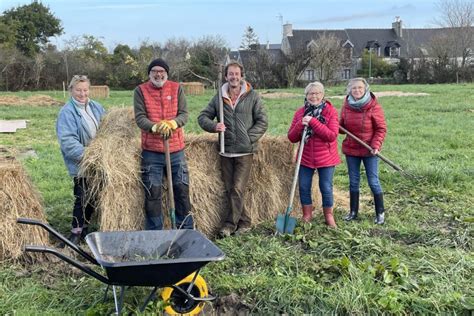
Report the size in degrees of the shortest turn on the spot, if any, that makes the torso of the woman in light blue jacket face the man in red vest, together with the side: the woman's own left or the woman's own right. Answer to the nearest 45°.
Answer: approximately 45° to the woman's own left

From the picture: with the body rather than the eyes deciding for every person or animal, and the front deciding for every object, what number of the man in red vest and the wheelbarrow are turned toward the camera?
1

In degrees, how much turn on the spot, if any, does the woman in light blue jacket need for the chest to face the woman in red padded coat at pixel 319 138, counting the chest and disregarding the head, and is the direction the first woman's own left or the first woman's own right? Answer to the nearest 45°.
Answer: approximately 45° to the first woman's own left

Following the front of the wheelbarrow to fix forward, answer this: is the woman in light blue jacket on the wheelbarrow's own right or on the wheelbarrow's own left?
on the wheelbarrow's own left

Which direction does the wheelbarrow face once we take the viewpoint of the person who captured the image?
facing to the right of the viewer

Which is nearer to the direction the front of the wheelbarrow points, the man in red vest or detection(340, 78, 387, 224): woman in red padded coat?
the woman in red padded coat

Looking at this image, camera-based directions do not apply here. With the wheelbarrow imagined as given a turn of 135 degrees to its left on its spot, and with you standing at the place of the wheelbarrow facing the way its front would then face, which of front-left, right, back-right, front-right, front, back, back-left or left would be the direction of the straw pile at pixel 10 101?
front-right

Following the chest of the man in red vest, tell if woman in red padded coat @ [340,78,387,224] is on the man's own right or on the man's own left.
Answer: on the man's own left

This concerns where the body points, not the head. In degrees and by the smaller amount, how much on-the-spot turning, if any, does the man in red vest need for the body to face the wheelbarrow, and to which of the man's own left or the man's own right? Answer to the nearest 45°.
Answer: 0° — they already face it

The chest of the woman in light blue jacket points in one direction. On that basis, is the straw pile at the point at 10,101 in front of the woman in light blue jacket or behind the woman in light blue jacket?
behind

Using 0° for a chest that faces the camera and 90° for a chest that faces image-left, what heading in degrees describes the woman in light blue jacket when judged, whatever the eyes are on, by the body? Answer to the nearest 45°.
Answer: approximately 315°

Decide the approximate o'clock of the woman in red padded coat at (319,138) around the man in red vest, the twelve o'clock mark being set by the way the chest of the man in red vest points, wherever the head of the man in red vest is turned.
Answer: The woman in red padded coat is roughly at 9 o'clock from the man in red vest.

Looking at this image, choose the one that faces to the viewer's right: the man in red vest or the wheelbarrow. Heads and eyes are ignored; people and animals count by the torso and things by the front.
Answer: the wheelbarrow
